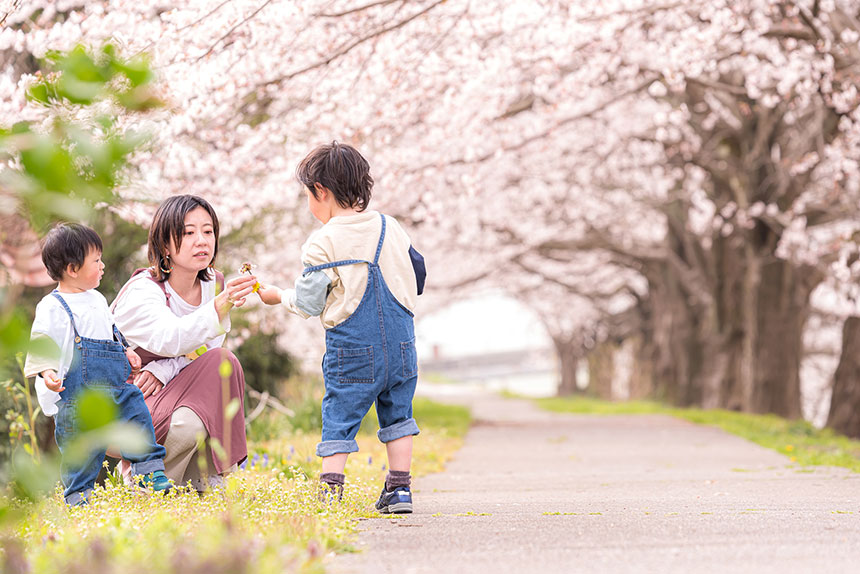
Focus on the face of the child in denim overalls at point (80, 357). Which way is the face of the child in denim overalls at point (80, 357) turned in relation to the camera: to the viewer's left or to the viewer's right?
to the viewer's right

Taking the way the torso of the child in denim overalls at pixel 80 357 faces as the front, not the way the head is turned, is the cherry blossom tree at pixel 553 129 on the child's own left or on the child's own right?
on the child's own left

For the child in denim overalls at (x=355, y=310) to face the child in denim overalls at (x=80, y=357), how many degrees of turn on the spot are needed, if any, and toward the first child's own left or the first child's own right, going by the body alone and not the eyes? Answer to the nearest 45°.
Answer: approximately 45° to the first child's own left

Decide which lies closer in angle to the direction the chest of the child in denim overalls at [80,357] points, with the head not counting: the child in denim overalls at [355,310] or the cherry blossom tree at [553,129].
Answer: the child in denim overalls

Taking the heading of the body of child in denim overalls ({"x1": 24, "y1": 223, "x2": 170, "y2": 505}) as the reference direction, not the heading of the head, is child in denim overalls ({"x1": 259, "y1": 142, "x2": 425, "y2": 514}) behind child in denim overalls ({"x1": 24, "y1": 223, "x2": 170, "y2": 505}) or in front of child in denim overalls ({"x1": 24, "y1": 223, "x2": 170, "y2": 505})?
in front

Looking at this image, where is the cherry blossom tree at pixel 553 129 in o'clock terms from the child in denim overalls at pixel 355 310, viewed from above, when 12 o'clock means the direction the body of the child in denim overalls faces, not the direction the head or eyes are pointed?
The cherry blossom tree is roughly at 2 o'clock from the child in denim overalls.

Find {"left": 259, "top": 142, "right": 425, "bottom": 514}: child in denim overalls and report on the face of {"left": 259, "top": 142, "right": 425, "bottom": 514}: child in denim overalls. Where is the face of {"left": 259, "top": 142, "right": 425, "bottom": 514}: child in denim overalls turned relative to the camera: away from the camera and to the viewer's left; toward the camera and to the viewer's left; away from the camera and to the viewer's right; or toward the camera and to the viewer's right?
away from the camera and to the viewer's left

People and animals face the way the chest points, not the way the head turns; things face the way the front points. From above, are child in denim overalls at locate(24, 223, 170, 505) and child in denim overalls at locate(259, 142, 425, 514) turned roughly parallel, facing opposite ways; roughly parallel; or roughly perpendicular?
roughly parallel, facing opposite ways

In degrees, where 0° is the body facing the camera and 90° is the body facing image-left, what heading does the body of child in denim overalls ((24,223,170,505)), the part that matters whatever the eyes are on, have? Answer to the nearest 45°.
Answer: approximately 315°
